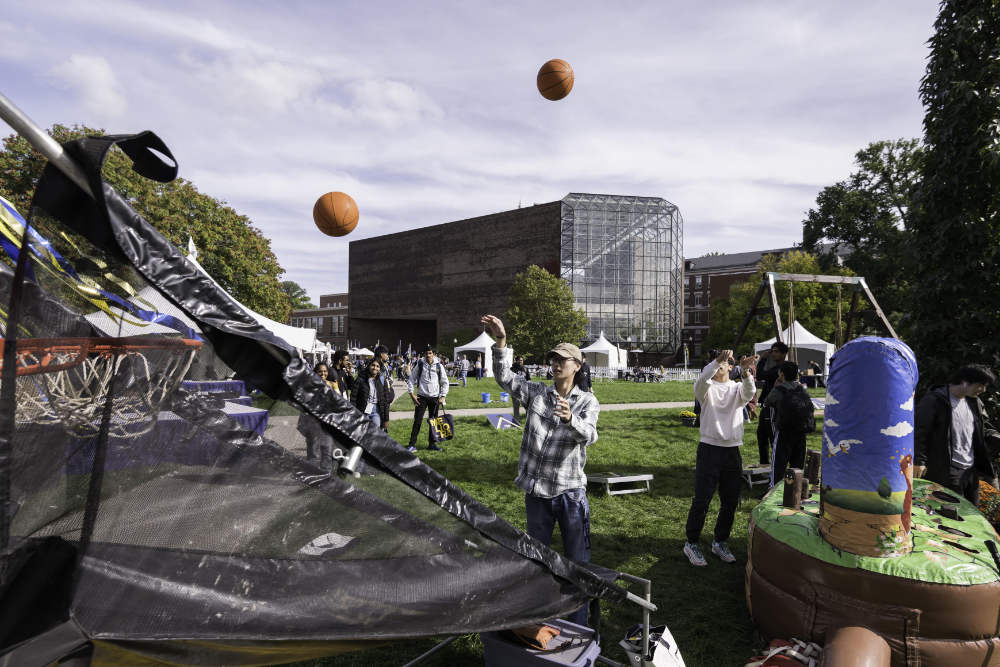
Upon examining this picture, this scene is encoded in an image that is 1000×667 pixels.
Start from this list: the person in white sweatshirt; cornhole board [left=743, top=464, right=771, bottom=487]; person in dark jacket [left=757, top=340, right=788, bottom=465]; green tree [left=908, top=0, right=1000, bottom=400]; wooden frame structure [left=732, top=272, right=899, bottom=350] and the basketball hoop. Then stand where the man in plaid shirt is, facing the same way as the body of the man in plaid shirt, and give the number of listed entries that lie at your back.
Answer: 5

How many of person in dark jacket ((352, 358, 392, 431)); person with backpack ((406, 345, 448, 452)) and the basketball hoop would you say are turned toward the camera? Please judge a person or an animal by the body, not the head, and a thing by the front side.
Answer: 2

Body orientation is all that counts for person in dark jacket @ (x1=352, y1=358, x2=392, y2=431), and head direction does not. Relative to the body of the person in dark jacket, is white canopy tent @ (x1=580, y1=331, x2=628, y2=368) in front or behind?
behind

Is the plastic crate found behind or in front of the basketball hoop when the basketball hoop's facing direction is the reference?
in front

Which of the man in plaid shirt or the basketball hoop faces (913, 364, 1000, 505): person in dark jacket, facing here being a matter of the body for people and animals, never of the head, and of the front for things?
the basketball hoop

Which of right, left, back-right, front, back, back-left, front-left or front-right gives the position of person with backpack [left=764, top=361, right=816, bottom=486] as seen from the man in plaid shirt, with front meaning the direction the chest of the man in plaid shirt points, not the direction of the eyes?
back

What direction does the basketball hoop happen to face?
to the viewer's right

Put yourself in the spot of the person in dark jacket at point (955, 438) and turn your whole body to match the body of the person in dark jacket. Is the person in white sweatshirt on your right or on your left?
on your right

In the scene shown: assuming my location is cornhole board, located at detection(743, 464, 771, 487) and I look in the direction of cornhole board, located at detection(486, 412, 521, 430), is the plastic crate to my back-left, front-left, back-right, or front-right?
back-left

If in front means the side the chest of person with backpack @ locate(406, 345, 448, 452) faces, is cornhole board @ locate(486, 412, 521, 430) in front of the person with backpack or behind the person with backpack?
behind
